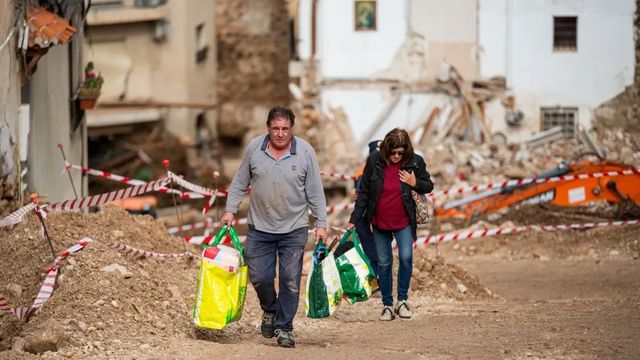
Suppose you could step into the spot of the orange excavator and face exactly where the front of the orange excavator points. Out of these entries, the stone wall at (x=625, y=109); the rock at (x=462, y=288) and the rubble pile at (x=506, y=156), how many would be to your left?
1

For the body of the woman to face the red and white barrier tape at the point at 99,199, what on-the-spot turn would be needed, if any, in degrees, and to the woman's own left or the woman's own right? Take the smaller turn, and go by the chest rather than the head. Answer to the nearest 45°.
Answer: approximately 135° to the woman's own right

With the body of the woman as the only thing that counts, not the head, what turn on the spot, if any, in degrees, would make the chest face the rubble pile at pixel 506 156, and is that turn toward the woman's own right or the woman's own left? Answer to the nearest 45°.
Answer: approximately 180°

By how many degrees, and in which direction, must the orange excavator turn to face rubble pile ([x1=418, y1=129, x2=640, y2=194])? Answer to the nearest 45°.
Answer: approximately 90° to its right

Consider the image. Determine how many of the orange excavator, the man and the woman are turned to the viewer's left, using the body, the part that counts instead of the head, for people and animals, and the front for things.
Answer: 1

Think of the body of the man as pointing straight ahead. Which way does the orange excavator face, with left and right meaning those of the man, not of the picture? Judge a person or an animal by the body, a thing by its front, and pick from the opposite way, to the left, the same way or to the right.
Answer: to the right

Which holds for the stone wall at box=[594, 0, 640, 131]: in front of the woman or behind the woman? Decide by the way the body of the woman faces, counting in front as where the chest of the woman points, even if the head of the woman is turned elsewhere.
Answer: behind

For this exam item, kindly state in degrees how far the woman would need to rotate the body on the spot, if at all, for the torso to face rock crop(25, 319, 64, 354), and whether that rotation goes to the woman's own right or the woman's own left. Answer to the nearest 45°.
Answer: approximately 45° to the woman's own right

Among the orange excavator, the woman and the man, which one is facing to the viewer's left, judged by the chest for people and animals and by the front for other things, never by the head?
the orange excavator

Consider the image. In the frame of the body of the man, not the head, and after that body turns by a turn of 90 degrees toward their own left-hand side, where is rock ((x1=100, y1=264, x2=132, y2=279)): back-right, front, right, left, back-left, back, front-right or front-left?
back-left

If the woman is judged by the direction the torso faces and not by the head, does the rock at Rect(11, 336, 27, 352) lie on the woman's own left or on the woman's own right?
on the woman's own right

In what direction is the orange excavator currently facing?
to the viewer's left

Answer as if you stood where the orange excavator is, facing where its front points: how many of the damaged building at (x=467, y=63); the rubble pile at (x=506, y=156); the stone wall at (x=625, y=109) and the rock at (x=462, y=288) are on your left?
1

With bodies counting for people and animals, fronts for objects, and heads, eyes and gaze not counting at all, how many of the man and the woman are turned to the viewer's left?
0

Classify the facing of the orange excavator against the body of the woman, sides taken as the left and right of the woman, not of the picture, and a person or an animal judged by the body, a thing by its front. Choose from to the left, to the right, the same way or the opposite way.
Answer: to the right

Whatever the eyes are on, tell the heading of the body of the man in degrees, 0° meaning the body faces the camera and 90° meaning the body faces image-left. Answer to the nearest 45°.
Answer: approximately 0°

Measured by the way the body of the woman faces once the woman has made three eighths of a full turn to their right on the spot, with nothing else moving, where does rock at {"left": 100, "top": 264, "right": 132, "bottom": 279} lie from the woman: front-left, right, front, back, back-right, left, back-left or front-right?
front-left
